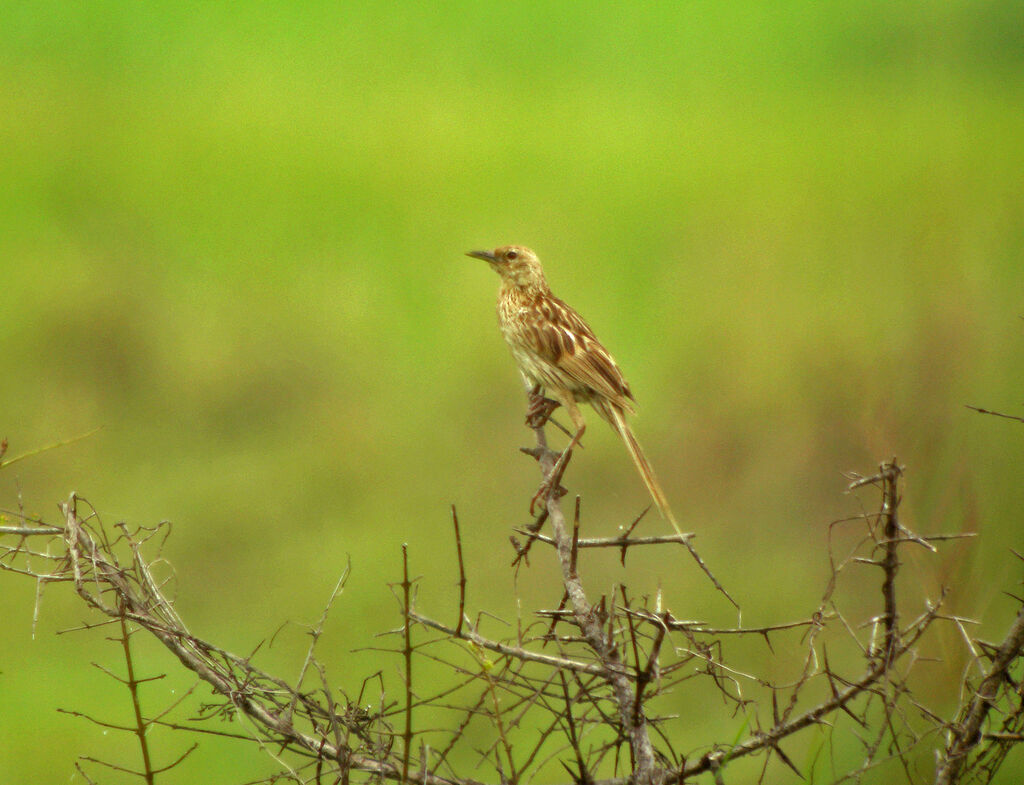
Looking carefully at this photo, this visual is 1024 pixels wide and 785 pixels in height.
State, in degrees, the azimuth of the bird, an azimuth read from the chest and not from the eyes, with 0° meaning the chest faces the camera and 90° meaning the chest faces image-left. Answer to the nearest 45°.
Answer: approximately 90°
